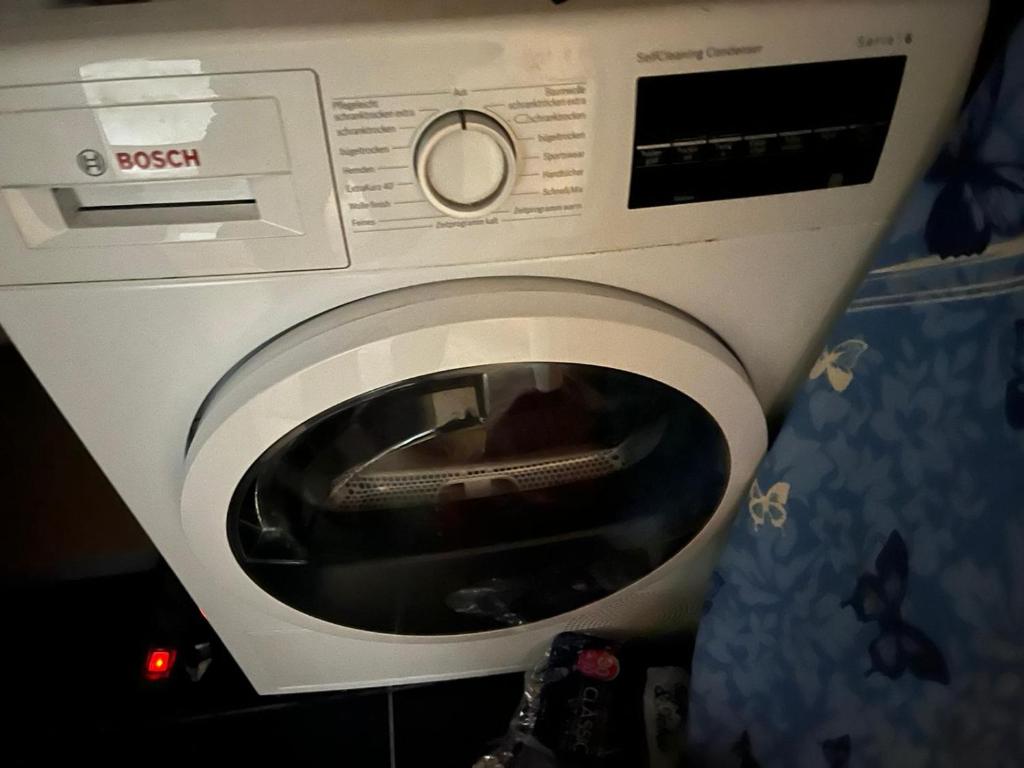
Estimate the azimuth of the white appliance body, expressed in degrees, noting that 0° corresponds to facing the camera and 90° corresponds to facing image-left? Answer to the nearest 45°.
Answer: approximately 0°
